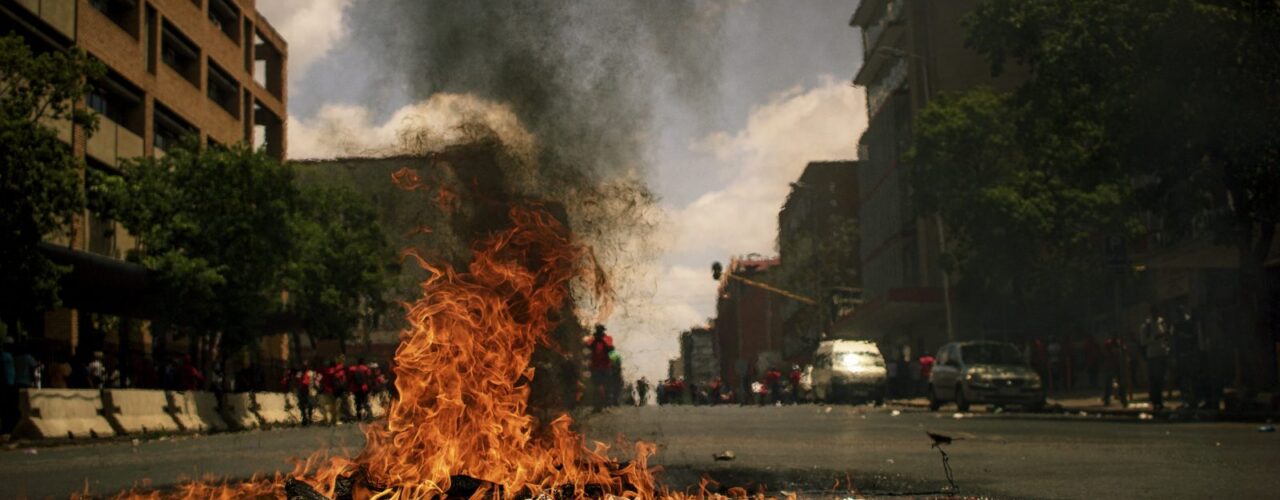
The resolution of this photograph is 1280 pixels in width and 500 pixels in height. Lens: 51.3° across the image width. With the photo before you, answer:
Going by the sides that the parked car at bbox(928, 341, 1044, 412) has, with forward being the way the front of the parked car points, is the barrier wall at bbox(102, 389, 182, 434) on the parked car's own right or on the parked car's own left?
on the parked car's own right

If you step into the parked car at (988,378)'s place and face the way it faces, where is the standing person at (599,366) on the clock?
The standing person is roughly at 2 o'clock from the parked car.

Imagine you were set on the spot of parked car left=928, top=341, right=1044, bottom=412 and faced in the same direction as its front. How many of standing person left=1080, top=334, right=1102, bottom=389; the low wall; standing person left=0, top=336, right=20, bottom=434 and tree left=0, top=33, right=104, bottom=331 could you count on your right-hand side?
3

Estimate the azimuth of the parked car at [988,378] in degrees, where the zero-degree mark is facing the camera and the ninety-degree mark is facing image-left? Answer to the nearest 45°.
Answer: approximately 315°

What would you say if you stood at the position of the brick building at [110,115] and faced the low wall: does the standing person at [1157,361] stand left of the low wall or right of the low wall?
left
